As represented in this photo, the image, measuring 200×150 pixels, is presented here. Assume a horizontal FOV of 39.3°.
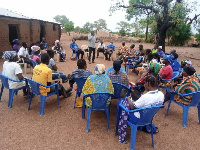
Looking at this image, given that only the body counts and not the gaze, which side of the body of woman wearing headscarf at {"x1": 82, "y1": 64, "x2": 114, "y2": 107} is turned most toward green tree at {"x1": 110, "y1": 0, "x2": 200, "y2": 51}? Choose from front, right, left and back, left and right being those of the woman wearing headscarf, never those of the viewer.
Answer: front

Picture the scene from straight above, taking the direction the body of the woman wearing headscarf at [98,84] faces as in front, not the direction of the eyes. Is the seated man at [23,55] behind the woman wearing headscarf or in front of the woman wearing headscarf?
in front

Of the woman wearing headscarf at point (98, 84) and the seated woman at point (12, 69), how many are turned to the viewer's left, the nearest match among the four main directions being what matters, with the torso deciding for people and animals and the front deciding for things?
0

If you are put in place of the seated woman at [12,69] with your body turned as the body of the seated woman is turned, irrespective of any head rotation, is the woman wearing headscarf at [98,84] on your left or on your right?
on your right

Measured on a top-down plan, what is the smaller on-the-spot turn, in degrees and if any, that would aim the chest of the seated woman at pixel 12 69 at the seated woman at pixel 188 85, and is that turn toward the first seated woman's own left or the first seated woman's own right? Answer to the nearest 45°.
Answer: approximately 90° to the first seated woman's own right

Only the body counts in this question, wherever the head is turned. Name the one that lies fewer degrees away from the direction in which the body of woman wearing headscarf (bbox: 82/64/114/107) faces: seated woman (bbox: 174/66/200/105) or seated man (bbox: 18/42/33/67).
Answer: the seated man

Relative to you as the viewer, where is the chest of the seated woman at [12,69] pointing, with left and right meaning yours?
facing away from the viewer and to the right of the viewer

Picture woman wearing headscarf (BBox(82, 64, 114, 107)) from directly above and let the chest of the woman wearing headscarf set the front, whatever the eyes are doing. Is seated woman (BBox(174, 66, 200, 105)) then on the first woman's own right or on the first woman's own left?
on the first woman's own right

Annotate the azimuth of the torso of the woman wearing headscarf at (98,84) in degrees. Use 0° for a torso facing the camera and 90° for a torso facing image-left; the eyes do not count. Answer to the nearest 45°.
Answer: approximately 180°

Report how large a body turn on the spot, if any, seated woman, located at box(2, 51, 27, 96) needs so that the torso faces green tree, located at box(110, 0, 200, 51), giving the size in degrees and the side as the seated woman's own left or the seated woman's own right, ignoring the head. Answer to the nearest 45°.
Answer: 0° — they already face it
